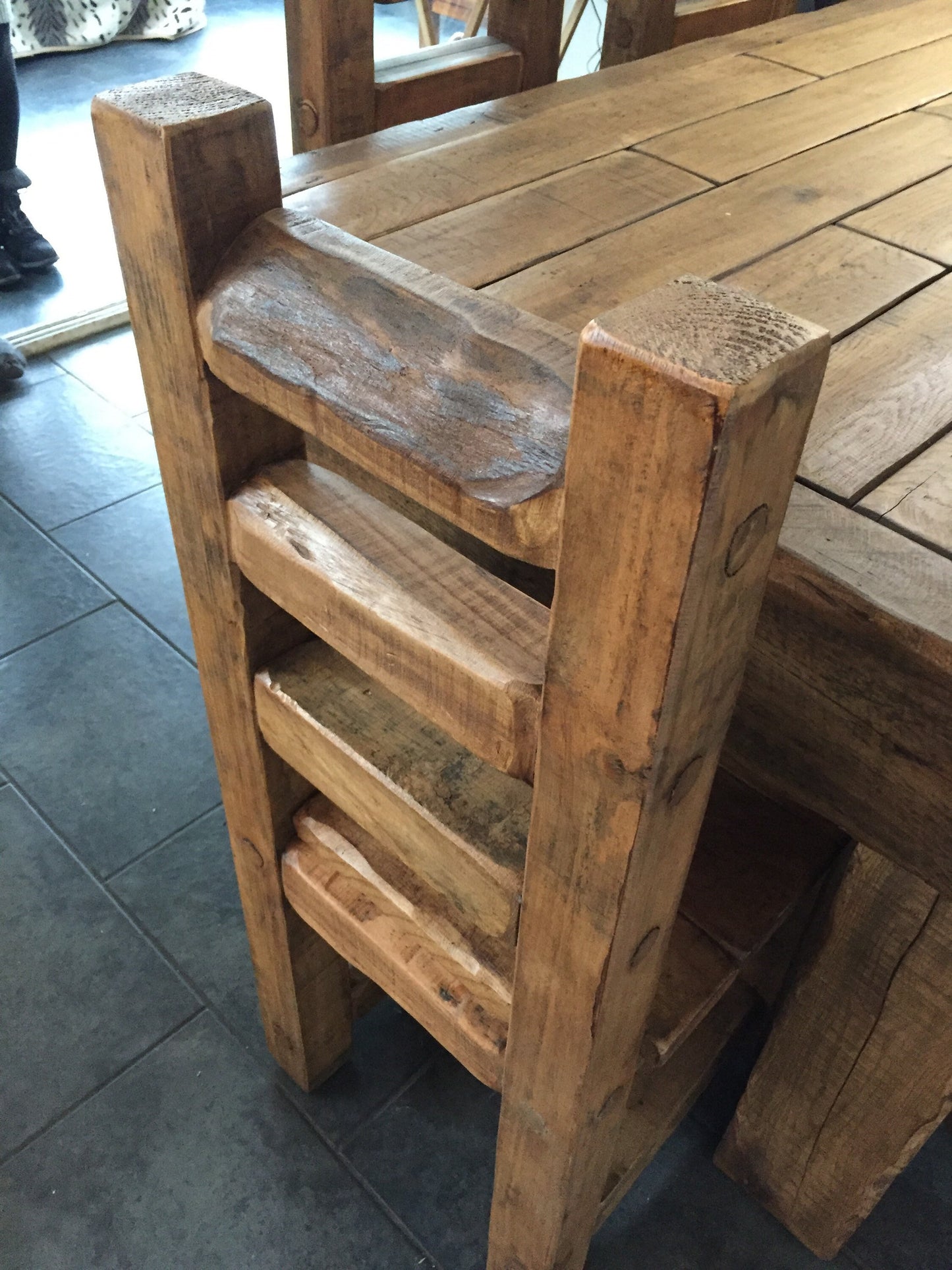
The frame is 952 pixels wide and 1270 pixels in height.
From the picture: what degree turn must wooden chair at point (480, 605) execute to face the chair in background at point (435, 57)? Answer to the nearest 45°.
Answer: approximately 45° to its left

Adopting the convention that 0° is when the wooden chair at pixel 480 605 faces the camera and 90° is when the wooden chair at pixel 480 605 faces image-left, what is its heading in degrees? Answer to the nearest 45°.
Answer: approximately 225°
